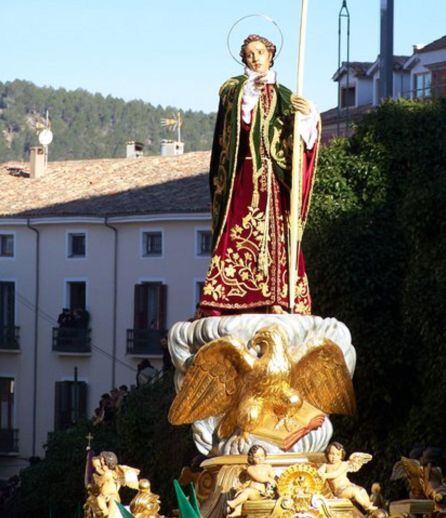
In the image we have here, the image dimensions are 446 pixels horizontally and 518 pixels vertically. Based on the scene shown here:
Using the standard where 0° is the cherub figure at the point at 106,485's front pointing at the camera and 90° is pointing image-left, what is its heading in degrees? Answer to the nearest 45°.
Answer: approximately 45°

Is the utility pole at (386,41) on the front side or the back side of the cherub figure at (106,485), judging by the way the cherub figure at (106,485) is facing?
on the back side

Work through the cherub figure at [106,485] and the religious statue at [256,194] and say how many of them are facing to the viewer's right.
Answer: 0

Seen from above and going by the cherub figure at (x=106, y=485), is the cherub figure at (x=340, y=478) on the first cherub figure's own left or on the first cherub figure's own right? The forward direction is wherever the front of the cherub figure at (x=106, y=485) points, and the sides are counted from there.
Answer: on the first cherub figure's own left

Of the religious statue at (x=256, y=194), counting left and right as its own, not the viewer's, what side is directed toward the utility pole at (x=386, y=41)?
back

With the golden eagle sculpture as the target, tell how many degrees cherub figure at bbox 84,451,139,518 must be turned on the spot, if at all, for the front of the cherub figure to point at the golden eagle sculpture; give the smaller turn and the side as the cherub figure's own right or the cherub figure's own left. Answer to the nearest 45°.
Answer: approximately 135° to the cherub figure's own left
